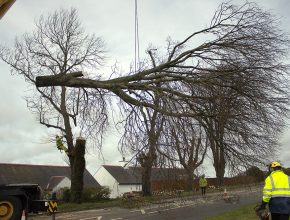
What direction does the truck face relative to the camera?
to the viewer's left

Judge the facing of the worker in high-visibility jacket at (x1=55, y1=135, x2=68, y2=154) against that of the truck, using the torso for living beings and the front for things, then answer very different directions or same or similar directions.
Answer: very different directions

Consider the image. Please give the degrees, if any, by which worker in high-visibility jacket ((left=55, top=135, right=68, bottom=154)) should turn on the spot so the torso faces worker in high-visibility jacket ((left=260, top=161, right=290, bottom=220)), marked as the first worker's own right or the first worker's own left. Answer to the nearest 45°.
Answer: approximately 90° to the first worker's own right

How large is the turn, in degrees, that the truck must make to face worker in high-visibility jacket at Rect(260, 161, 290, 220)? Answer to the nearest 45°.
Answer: approximately 135° to its left
